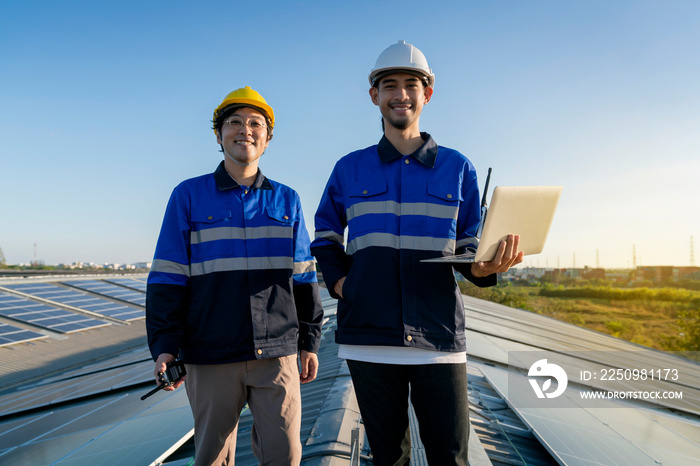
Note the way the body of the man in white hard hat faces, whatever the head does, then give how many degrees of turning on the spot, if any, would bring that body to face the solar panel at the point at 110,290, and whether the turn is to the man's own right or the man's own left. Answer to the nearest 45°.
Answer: approximately 135° to the man's own right

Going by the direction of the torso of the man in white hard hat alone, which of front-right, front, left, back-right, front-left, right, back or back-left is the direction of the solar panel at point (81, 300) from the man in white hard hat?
back-right

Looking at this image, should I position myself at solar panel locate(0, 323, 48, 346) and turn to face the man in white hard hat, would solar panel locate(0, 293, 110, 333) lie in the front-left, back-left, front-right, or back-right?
back-left

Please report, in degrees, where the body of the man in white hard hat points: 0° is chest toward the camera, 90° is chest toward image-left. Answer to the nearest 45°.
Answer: approximately 0°

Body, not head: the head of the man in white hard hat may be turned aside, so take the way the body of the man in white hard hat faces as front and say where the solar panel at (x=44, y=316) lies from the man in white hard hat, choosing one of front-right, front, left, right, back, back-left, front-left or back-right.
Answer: back-right

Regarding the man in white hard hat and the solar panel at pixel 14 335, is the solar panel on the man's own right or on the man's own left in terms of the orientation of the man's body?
on the man's own right
